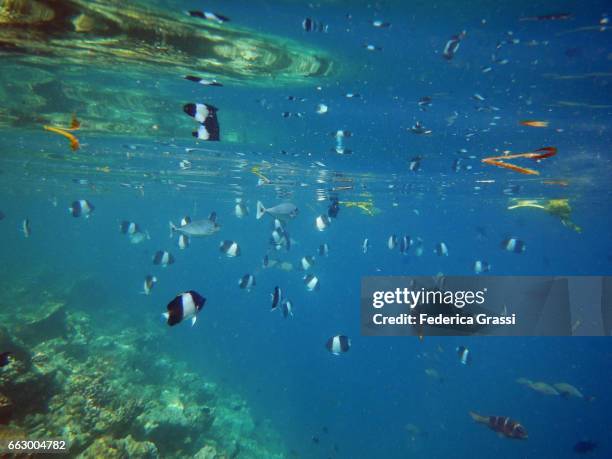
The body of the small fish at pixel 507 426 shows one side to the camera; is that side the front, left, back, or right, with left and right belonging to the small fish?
right

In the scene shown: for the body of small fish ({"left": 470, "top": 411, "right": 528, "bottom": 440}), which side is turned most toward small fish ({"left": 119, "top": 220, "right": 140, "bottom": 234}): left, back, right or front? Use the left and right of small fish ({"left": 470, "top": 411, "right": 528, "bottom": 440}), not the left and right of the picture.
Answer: back

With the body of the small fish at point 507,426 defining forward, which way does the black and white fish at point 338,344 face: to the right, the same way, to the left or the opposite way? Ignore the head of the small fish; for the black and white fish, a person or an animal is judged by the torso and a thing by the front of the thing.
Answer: the opposite way

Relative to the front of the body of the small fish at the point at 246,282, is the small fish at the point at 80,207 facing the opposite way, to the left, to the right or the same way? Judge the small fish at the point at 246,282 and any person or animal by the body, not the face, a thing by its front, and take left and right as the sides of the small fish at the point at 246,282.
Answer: the opposite way

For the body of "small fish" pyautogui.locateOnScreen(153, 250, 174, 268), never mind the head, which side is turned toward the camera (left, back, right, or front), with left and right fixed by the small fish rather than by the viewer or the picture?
right

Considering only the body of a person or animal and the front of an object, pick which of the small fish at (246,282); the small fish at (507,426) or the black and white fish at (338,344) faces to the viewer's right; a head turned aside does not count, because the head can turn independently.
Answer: the small fish at (507,426)

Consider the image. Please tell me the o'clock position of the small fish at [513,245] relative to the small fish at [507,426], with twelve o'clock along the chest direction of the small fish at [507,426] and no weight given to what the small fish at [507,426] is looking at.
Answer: the small fish at [513,245] is roughly at 9 o'clock from the small fish at [507,426].

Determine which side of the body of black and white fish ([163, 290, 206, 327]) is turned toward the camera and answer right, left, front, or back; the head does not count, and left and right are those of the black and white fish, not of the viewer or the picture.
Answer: right
